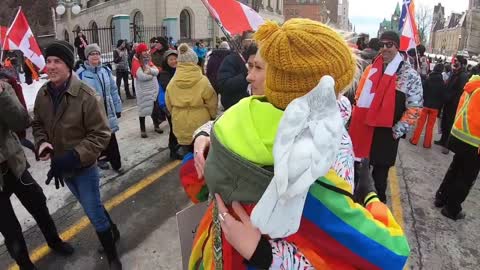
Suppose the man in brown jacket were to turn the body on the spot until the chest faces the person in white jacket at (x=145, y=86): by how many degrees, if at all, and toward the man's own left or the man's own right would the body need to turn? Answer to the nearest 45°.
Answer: approximately 135° to the man's own right

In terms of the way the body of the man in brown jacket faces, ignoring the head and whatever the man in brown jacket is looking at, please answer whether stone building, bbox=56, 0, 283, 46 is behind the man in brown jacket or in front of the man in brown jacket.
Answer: behind

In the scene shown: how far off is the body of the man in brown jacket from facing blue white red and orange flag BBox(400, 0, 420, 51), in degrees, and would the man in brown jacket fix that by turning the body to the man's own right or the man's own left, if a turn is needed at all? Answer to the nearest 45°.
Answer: approximately 135° to the man's own left

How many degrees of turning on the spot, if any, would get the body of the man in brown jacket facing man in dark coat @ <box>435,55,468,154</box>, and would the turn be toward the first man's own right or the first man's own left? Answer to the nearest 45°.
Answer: approximately 135° to the first man's own left

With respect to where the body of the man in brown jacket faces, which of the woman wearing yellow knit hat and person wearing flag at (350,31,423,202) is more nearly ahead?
the woman wearing yellow knit hat

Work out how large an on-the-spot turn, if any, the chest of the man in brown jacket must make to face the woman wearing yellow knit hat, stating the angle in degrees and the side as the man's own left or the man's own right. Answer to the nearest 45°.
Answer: approximately 45° to the man's own left

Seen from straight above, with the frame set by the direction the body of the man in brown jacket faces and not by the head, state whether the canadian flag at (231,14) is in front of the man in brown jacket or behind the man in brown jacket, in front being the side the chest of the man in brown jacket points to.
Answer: behind

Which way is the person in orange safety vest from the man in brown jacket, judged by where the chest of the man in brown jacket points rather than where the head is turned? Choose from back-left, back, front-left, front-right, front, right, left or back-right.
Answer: back-left

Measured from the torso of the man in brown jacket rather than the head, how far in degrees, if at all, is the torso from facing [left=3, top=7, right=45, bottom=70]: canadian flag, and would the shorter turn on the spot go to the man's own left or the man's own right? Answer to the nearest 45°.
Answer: approximately 135° to the man's own right

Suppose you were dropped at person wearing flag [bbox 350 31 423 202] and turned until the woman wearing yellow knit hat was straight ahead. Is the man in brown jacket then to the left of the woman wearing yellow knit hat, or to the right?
right
